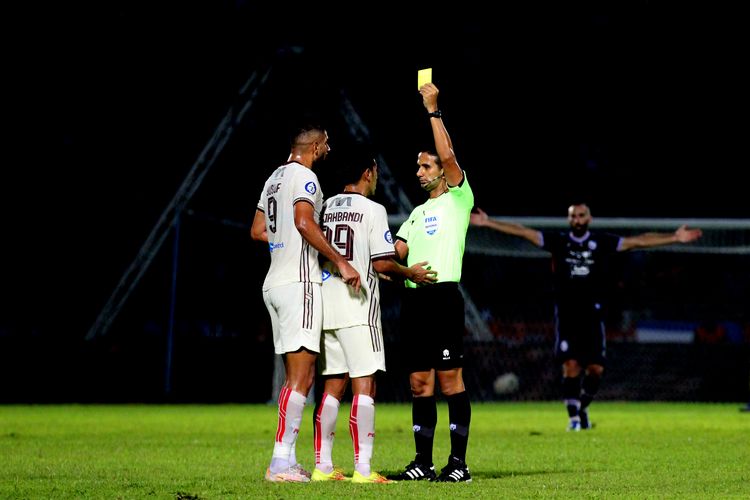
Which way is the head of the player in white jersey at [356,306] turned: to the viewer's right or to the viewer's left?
to the viewer's right

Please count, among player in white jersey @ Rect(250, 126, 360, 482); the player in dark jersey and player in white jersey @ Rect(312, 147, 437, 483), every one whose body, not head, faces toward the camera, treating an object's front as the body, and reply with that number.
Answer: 1

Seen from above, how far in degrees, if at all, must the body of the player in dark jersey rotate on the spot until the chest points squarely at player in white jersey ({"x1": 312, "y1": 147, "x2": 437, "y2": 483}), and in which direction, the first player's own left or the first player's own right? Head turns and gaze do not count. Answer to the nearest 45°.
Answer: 0° — they already face them

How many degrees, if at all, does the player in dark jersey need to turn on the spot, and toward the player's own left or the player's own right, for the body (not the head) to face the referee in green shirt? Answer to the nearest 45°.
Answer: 0° — they already face them

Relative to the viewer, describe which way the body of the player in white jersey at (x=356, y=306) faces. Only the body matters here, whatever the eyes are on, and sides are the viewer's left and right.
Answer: facing away from the viewer and to the right of the viewer

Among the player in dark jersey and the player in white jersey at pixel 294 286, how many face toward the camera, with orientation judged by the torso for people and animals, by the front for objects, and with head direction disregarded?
1

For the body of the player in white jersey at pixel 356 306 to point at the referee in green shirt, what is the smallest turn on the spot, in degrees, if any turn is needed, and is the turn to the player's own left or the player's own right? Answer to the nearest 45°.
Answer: approximately 45° to the player's own right

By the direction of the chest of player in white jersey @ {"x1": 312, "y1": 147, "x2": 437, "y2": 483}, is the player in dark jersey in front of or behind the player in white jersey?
in front

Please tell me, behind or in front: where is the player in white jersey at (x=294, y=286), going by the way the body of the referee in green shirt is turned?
in front

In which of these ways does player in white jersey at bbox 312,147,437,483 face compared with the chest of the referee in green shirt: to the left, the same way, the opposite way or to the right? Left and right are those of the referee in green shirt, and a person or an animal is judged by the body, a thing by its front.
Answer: the opposite way

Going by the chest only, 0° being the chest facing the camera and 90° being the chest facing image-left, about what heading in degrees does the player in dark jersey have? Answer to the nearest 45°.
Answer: approximately 0°

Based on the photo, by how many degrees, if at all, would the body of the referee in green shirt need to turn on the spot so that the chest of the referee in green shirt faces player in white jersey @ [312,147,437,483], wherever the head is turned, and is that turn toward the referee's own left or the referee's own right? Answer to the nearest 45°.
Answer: approximately 45° to the referee's own right

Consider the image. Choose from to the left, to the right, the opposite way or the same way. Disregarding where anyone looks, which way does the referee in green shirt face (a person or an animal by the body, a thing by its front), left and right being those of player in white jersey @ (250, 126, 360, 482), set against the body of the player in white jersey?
the opposite way

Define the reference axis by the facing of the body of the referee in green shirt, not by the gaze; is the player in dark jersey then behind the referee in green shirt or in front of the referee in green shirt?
behind

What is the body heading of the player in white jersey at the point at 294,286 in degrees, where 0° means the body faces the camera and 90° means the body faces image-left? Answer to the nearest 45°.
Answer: approximately 225°
